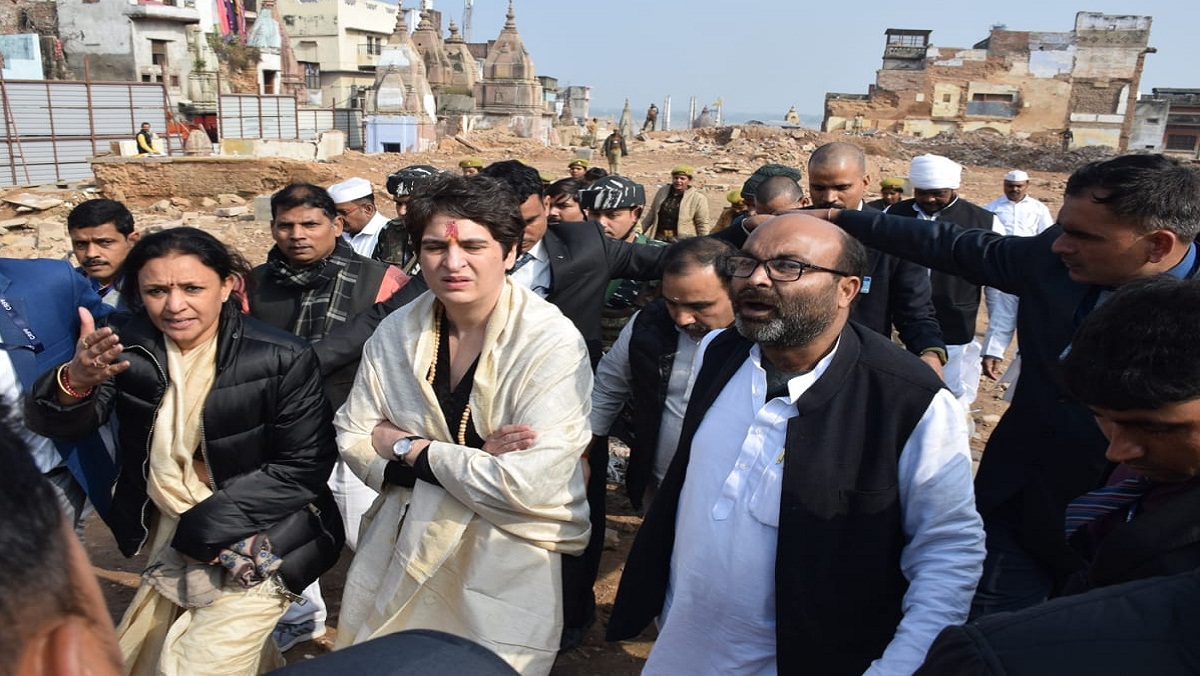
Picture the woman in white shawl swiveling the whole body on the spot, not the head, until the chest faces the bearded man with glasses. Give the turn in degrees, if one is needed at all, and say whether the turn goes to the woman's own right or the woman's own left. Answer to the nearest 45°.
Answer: approximately 45° to the woman's own left

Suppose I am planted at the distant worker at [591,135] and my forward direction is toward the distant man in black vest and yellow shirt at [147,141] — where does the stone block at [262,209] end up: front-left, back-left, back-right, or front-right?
front-left

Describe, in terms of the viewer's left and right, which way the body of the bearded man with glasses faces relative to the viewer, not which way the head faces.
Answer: facing the viewer and to the left of the viewer

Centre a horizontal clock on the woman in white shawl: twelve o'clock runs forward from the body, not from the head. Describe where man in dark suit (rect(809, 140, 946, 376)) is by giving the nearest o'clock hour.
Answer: The man in dark suit is roughly at 8 o'clock from the woman in white shawl.

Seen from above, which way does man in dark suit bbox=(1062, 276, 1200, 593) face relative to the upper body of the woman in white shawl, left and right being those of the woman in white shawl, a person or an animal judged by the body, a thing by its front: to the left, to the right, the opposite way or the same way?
to the right

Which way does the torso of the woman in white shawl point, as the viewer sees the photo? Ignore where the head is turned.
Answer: toward the camera

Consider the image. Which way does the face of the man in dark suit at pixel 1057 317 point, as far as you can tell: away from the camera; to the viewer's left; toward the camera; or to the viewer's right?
to the viewer's left

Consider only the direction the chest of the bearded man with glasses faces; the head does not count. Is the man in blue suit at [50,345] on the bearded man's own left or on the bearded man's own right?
on the bearded man's own right

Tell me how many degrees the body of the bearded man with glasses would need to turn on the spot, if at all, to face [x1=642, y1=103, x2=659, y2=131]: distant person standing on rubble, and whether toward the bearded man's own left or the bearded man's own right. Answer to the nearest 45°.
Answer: approximately 135° to the bearded man's own right

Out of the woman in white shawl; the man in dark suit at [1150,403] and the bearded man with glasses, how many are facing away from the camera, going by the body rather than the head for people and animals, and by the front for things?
0

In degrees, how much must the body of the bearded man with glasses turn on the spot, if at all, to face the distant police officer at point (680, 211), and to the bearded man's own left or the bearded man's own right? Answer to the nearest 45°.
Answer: approximately 135° to the bearded man's own right

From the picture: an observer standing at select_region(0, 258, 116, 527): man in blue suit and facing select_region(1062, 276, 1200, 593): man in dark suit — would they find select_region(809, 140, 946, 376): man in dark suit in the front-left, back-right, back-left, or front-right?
front-left

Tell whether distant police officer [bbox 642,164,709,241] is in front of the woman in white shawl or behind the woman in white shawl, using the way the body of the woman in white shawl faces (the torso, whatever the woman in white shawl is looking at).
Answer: behind
